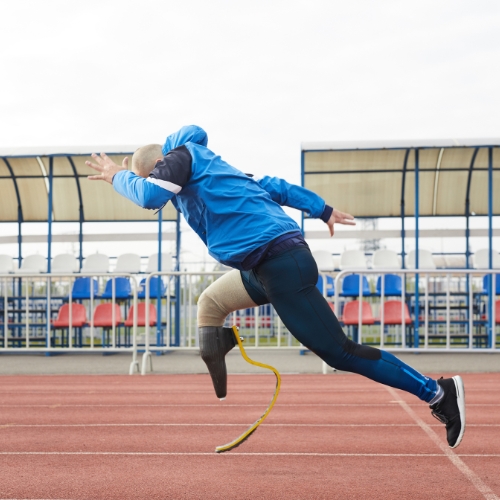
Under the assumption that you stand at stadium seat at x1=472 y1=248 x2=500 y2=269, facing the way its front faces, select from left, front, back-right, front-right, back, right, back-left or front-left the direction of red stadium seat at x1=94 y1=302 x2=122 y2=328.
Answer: front-right

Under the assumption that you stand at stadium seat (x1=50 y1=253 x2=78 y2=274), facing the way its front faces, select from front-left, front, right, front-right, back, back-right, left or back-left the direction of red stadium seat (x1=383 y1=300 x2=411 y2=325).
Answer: front-left

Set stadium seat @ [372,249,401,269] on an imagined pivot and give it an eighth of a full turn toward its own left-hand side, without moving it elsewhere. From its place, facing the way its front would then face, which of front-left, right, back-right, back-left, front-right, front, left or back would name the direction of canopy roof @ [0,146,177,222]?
back-right

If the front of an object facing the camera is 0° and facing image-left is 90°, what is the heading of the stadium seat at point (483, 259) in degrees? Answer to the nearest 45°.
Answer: approximately 0°

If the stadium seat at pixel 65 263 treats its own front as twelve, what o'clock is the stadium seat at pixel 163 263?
the stadium seat at pixel 163 263 is roughly at 10 o'clock from the stadium seat at pixel 65 263.

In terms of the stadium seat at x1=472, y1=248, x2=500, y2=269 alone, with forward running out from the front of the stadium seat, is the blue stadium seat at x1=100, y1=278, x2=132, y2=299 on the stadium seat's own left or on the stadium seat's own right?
on the stadium seat's own right

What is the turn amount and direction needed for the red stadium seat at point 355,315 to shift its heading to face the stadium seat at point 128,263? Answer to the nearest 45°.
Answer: approximately 135° to its right

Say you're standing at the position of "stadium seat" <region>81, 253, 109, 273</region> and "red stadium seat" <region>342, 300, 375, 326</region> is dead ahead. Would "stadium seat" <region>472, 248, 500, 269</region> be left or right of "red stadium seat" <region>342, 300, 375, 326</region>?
left

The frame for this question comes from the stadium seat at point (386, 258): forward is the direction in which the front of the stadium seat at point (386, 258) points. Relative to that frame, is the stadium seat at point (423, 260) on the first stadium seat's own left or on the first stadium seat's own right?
on the first stadium seat's own left

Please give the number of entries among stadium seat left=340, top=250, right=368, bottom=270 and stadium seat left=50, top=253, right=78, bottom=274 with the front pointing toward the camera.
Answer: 2

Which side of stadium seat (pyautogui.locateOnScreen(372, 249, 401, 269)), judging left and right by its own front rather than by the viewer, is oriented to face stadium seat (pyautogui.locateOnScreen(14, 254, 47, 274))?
right
